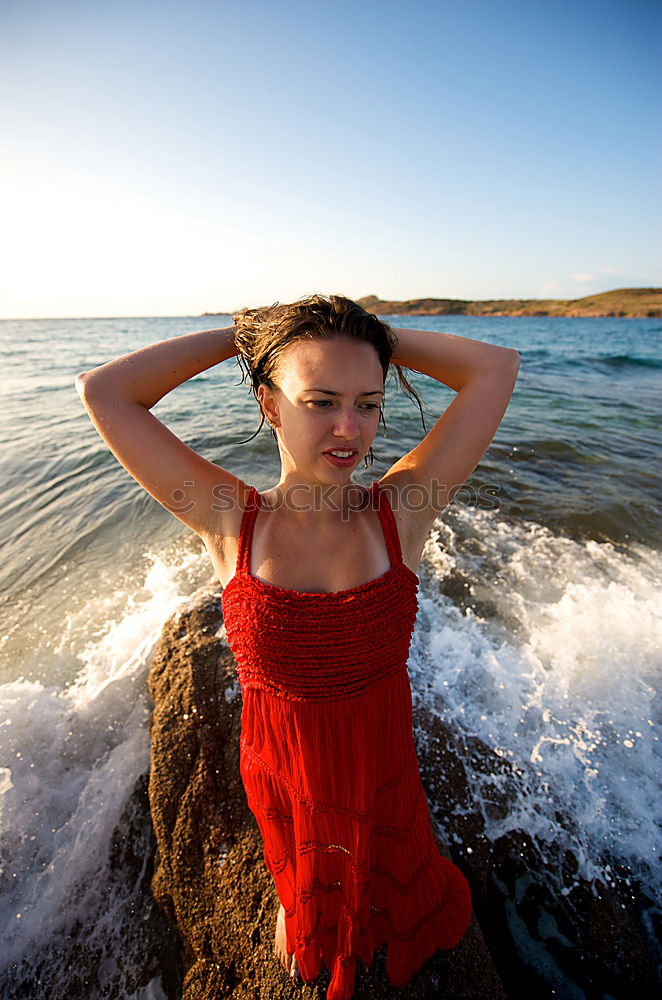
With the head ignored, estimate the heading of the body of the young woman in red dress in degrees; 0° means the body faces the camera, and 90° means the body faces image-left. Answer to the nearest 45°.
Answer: approximately 0°
